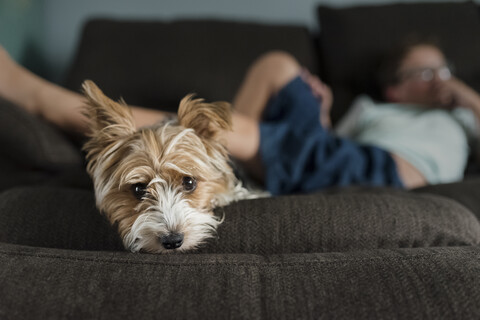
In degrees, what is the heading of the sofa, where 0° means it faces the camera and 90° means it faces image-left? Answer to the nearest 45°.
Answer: approximately 0°

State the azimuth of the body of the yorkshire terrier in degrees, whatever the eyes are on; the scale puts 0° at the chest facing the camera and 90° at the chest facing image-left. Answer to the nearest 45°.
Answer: approximately 0°
